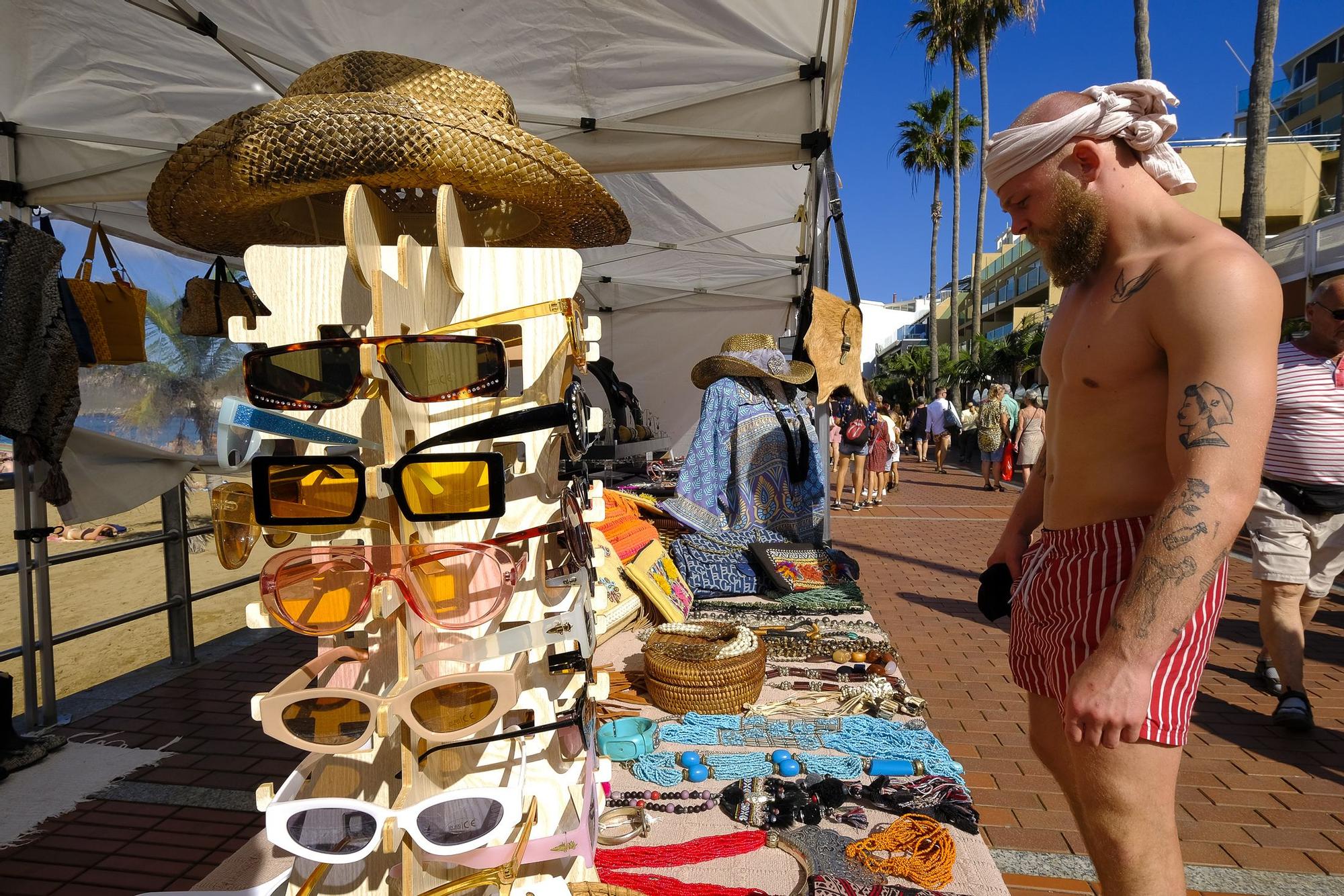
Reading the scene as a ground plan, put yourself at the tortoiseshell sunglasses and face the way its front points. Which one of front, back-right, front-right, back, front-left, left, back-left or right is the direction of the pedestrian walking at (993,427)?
back-left

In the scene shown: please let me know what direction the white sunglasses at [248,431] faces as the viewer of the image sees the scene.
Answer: facing to the left of the viewer

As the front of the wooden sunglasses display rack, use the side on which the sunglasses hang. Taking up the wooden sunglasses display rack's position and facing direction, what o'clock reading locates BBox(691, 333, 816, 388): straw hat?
The straw hat is roughly at 7 o'clock from the wooden sunglasses display rack.

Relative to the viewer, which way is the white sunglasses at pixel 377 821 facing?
toward the camera

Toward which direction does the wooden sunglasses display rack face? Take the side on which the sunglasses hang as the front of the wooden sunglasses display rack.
toward the camera

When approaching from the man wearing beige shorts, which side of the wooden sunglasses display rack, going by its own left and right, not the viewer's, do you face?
left

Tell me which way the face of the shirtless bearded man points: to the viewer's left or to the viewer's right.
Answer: to the viewer's left

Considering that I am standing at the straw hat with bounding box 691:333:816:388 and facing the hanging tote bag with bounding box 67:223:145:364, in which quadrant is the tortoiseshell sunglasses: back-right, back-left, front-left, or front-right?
front-left

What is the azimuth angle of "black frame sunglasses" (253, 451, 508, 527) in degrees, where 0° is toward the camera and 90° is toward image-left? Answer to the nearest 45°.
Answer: approximately 0°

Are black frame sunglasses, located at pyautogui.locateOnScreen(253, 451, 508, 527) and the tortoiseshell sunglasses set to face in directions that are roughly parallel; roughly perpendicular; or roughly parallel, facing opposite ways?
roughly parallel
